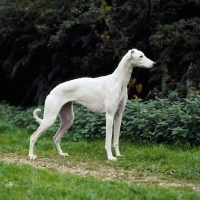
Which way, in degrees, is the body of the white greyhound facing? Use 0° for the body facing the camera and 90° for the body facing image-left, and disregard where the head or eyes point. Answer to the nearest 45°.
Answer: approximately 270°
